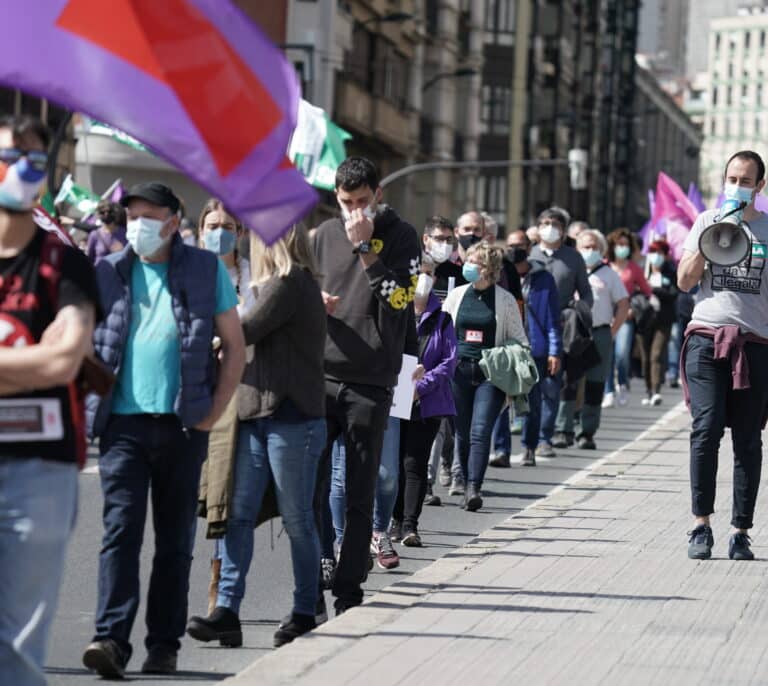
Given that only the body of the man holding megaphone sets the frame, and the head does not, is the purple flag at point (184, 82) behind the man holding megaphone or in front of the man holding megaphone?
in front

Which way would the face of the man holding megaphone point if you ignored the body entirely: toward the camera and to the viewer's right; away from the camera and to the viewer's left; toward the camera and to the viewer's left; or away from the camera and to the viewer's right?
toward the camera and to the viewer's left

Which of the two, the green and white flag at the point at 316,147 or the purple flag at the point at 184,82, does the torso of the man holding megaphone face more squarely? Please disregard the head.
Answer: the purple flag
